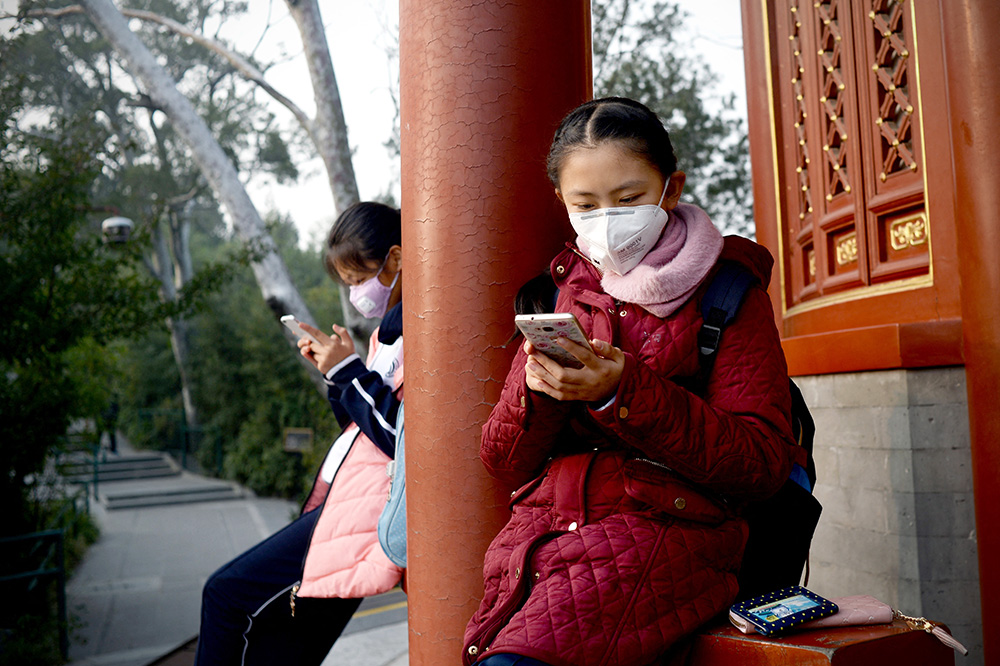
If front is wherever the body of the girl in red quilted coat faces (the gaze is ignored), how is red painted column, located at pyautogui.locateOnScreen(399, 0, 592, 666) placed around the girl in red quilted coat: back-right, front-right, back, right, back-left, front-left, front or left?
right

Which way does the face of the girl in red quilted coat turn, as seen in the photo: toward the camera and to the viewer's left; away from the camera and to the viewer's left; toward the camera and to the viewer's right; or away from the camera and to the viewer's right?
toward the camera and to the viewer's left

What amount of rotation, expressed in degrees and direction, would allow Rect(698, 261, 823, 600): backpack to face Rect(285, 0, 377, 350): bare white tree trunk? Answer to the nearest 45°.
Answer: approximately 90° to its left

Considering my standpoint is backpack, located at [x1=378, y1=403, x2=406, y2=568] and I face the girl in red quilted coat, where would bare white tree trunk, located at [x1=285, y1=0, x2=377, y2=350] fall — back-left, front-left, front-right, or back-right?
back-left

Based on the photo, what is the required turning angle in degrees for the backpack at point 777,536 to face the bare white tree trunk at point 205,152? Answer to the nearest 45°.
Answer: approximately 90° to its left

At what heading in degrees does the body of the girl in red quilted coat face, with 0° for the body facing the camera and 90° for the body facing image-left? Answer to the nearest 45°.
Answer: approximately 45°

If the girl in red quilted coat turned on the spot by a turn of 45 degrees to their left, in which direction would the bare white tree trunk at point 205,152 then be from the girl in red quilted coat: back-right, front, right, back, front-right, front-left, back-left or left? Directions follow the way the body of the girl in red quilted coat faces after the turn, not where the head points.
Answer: back-right

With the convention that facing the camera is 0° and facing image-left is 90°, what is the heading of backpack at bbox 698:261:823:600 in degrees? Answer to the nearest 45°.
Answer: approximately 225°

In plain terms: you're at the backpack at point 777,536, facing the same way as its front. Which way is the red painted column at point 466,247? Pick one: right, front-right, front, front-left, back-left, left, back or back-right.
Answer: back-left
